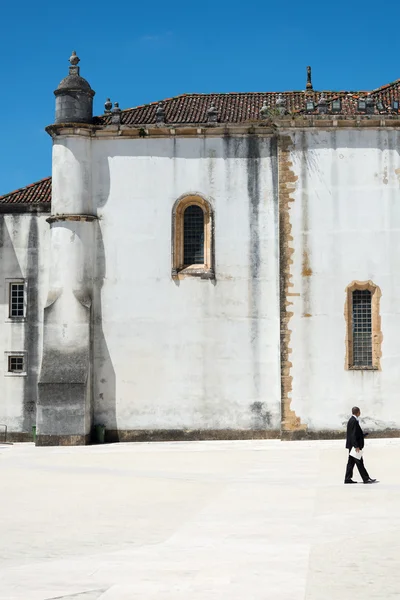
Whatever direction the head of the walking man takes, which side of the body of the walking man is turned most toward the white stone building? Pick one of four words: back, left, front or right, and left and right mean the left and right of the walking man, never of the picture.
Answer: left

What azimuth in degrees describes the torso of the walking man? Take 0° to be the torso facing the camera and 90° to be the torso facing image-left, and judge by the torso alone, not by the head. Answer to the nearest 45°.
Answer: approximately 270°
